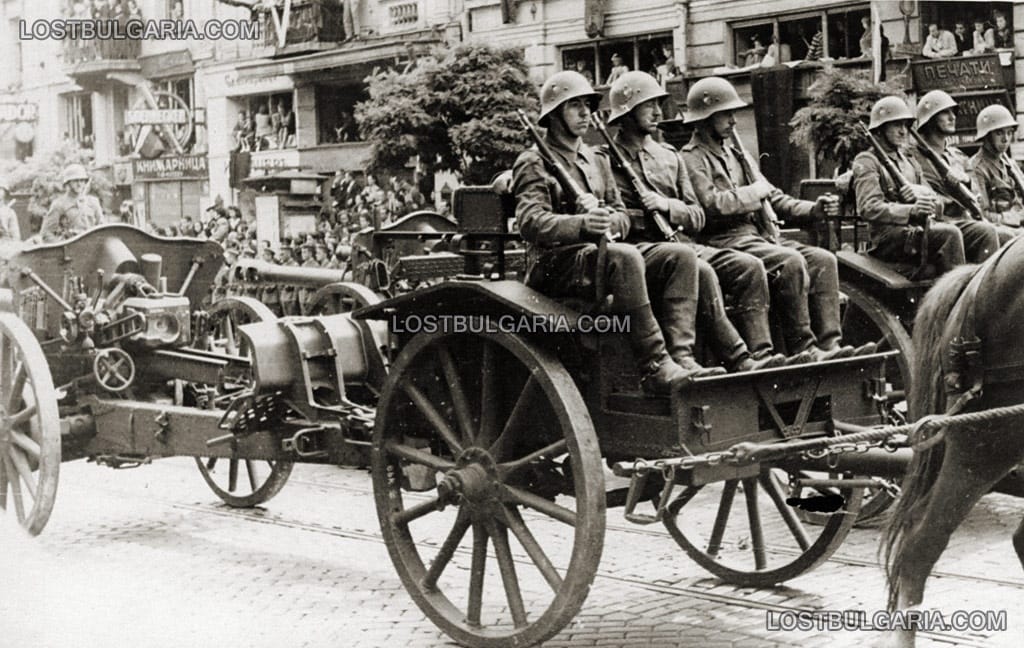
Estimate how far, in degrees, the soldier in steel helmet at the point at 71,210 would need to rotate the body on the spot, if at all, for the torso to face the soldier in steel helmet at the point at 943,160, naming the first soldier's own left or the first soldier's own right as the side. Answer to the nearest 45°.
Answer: approximately 45° to the first soldier's own left

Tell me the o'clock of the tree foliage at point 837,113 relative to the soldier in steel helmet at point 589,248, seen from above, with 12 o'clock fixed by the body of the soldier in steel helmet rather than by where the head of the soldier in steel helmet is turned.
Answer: The tree foliage is roughly at 8 o'clock from the soldier in steel helmet.

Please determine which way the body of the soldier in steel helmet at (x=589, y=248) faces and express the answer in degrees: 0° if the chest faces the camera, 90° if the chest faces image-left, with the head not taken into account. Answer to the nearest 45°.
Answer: approximately 315°

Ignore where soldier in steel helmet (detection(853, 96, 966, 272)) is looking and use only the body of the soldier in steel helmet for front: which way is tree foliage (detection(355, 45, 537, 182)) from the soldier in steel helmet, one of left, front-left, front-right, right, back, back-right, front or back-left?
back

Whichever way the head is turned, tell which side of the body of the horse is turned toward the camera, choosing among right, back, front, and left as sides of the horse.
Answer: right

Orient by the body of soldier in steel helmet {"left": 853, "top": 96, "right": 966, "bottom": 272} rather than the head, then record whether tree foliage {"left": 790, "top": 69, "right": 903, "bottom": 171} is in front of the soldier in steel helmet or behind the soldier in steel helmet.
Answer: behind

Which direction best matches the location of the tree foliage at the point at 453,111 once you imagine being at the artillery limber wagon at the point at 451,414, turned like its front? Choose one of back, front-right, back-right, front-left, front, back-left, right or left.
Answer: back-left

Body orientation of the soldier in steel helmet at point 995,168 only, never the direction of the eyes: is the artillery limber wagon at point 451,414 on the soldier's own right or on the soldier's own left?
on the soldier's own right

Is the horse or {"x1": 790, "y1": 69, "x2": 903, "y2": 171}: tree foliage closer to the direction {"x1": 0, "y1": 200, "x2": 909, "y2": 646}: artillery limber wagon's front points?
the horse
